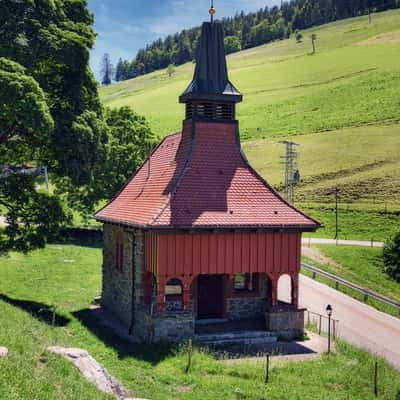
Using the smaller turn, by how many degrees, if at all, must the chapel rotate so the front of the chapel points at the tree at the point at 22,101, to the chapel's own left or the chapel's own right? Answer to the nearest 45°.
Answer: approximately 90° to the chapel's own right

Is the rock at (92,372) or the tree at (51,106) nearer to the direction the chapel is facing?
the rock

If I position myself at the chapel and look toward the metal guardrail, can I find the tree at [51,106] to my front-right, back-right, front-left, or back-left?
back-left

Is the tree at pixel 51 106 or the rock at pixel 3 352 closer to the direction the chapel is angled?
the rock

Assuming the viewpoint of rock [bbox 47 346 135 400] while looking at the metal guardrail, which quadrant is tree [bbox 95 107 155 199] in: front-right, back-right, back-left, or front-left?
front-left

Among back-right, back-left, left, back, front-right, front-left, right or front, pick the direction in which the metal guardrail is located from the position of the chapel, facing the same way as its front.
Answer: back-left

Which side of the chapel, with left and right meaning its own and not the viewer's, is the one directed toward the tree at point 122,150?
back

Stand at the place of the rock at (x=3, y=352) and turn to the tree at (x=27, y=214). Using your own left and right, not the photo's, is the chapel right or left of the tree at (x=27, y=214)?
right

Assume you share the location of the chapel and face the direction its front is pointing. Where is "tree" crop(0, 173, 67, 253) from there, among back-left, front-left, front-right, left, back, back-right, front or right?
right

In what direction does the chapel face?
toward the camera

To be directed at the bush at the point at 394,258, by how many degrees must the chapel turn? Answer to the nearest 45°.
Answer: approximately 135° to its left

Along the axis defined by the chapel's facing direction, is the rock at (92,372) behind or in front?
in front

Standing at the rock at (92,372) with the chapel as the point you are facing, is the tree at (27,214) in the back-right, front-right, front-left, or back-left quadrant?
front-left
